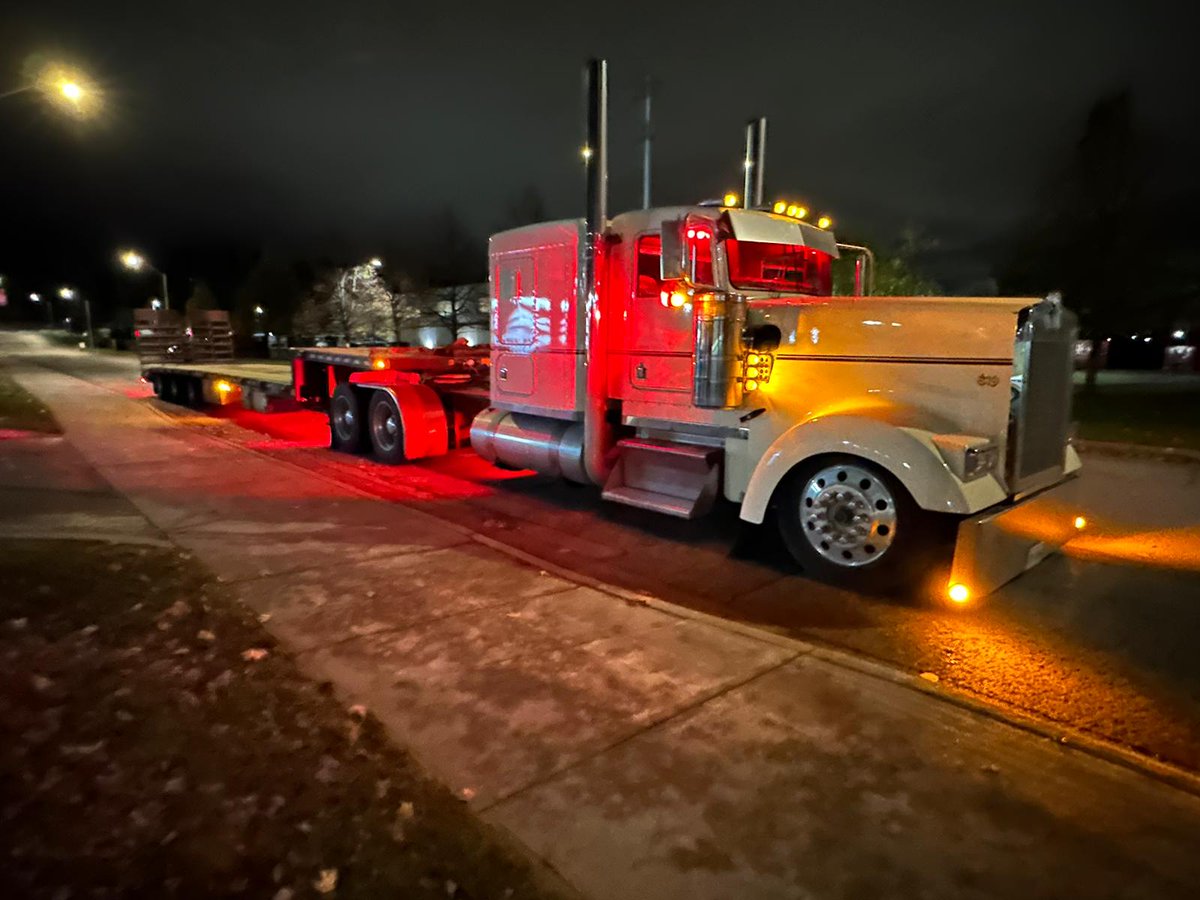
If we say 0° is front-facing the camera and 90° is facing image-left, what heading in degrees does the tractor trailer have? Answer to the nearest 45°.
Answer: approximately 315°

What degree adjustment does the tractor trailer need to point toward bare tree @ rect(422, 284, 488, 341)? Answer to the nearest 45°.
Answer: approximately 135° to its left

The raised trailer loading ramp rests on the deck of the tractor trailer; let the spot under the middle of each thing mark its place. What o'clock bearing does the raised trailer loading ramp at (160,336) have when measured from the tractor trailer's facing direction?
The raised trailer loading ramp is roughly at 6 o'clock from the tractor trailer.

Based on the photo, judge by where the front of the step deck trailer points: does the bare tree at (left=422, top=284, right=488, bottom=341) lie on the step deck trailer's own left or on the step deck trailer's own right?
on the step deck trailer's own left
